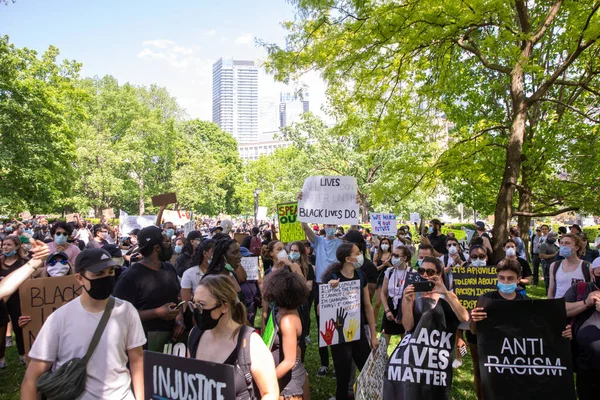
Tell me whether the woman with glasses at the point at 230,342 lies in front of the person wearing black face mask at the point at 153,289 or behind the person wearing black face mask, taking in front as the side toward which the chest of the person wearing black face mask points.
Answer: in front

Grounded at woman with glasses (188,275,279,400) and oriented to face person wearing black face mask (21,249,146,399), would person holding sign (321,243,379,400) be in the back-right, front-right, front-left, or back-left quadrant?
back-right

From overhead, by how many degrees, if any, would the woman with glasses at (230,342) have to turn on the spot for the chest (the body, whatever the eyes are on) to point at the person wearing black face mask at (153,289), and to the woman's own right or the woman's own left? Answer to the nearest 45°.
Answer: approximately 90° to the woman's own right

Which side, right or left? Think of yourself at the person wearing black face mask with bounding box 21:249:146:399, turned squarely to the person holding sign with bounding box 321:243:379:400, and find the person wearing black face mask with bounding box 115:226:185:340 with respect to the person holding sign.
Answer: left

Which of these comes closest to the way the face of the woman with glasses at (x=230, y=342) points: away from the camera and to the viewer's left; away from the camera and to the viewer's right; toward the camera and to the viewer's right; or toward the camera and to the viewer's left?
toward the camera and to the viewer's left

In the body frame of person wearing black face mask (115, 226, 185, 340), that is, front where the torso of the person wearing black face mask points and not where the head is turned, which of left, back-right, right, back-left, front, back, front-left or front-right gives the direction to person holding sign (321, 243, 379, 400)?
front-left

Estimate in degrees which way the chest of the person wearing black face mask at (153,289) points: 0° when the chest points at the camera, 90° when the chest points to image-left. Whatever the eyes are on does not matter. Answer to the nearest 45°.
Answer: approximately 315°

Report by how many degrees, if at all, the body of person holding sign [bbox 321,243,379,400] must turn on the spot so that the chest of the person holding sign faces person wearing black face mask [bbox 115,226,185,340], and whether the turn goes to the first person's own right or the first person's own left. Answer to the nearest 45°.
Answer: approximately 90° to the first person's own right

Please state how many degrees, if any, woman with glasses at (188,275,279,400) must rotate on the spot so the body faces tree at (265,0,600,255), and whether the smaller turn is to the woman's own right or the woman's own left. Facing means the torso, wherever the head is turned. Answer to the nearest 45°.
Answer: approximately 180°

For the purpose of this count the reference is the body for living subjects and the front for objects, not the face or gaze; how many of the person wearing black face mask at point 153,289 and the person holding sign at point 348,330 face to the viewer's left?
0

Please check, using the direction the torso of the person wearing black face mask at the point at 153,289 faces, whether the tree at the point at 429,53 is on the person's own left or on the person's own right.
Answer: on the person's own left

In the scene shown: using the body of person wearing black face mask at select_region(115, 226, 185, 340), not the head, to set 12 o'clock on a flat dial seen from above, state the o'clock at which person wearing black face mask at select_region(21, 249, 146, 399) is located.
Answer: person wearing black face mask at select_region(21, 249, 146, 399) is roughly at 2 o'clock from person wearing black face mask at select_region(115, 226, 185, 340).

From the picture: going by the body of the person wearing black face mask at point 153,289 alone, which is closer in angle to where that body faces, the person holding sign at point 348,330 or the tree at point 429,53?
the person holding sign
